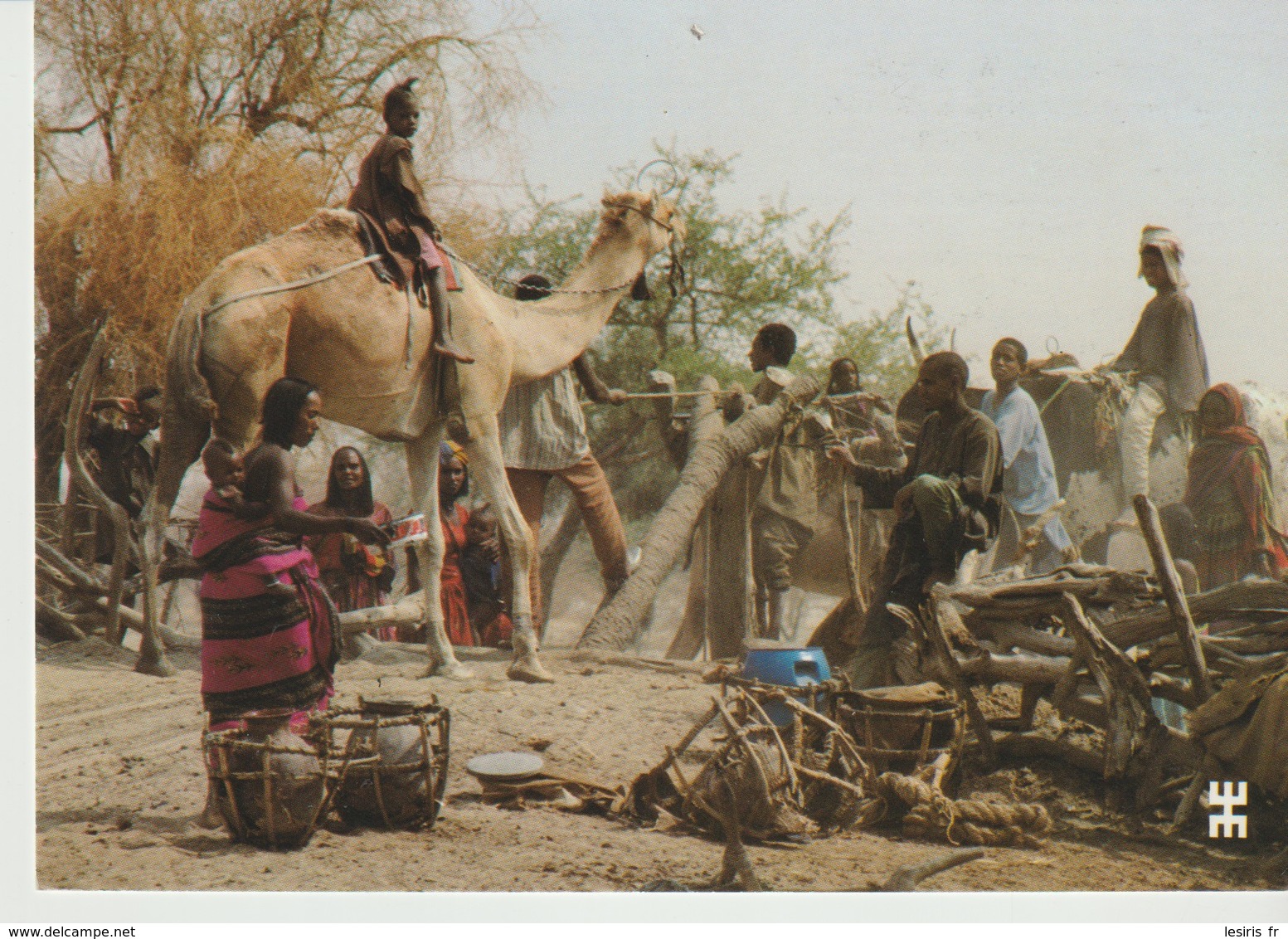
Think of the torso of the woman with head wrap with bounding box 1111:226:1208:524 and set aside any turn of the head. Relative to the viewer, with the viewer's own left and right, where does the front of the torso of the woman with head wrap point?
facing to the left of the viewer

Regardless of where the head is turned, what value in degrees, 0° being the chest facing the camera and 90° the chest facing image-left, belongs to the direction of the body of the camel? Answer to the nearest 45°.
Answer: approximately 270°

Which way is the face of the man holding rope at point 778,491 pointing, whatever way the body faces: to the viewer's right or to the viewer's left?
to the viewer's left

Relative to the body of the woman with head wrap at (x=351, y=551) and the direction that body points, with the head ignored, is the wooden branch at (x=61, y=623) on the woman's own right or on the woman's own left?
on the woman's own right

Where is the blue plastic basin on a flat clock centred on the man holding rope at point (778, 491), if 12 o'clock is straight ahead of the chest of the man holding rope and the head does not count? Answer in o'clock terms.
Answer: The blue plastic basin is roughly at 9 o'clock from the man holding rope.

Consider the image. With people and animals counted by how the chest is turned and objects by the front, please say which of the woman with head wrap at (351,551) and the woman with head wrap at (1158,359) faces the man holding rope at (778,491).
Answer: the woman with head wrap at (1158,359)

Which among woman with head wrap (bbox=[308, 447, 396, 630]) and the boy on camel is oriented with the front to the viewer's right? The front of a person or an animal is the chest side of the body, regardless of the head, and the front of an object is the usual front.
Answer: the boy on camel

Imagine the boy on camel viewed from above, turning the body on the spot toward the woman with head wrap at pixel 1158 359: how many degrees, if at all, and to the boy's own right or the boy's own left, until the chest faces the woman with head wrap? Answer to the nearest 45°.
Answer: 0° — they already face them

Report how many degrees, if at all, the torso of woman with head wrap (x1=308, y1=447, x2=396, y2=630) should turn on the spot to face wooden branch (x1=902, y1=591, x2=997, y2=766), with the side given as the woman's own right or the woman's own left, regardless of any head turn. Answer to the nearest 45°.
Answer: approximately 45° to the woman's own left
